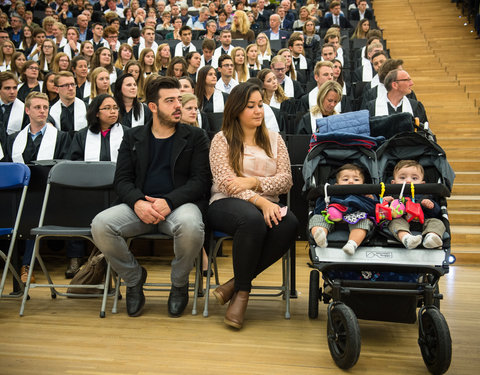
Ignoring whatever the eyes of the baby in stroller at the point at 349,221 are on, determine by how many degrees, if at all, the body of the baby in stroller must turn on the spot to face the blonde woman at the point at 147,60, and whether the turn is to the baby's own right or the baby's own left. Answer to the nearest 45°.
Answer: approximately 135° to the baby's own right

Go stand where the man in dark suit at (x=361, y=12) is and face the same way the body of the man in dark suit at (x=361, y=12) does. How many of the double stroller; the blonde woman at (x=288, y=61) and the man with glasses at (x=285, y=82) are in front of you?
3

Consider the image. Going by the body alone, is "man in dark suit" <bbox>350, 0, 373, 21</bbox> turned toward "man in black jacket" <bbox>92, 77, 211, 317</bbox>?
yes

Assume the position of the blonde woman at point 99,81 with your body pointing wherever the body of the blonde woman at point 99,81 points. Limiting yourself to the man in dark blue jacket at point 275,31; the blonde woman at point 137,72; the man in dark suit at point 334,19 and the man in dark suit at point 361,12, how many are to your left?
4

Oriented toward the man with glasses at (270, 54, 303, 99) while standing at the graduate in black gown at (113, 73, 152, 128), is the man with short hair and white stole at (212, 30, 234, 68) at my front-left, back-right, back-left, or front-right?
front-left

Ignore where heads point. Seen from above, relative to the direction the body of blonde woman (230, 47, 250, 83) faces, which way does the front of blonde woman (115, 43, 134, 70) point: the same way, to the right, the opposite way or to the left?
the same way

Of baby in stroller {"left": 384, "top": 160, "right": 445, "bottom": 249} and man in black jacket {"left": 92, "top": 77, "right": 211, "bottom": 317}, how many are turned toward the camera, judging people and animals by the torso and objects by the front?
2

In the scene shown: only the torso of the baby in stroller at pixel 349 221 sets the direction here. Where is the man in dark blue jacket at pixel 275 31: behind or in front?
behind

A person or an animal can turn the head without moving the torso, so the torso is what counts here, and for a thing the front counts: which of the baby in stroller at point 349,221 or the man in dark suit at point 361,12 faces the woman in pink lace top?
the man in dark suit

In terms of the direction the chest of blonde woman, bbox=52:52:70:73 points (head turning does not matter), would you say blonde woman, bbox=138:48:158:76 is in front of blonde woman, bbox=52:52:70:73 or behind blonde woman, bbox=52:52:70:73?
in front

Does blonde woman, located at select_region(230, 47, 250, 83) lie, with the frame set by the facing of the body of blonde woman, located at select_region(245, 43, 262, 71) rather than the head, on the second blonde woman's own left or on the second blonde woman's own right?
on the second blonde woman's own right

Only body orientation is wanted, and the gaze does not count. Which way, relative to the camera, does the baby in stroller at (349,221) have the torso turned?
toward the camera

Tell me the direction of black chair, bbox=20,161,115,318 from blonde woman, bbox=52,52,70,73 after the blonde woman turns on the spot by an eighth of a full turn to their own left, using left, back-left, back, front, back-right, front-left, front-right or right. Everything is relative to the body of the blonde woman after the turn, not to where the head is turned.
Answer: right

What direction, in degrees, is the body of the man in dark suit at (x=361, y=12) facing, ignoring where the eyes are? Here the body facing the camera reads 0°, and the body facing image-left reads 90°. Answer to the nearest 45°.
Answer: approximately 0°
